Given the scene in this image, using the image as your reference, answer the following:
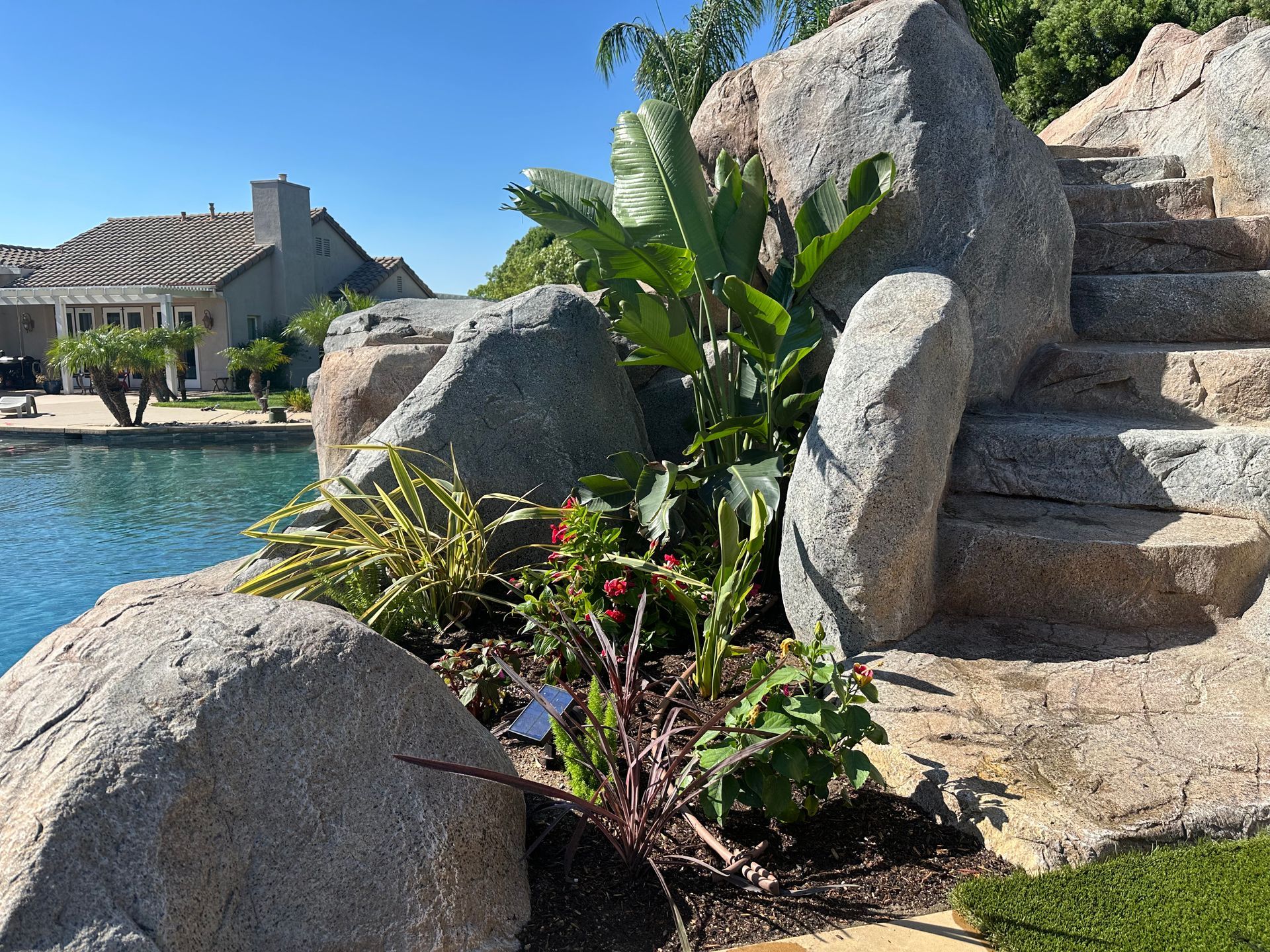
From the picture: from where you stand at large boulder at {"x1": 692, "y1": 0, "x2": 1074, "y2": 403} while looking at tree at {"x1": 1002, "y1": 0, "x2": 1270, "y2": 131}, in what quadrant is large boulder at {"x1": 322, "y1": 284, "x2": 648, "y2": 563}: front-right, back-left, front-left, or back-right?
back-left

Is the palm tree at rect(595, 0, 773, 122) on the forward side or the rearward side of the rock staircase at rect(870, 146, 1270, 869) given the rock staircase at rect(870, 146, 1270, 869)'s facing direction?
on the rearward side

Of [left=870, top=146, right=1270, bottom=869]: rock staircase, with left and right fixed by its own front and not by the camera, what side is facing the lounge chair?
right

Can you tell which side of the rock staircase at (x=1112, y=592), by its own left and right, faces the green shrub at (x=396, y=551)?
right

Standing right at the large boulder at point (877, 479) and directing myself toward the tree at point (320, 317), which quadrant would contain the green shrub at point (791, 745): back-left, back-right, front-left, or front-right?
back-left

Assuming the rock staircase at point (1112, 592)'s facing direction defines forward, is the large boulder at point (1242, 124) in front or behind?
behind

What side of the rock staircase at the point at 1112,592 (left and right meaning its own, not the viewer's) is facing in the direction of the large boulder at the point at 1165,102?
back

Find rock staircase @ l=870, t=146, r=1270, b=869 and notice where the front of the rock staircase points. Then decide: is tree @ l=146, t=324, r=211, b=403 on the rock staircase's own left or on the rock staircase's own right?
on the rock staircase's own right

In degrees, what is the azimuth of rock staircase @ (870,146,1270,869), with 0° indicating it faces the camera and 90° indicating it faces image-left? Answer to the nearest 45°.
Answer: approximately 0°

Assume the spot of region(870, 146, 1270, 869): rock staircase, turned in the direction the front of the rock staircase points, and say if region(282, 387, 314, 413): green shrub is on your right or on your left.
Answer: on your right

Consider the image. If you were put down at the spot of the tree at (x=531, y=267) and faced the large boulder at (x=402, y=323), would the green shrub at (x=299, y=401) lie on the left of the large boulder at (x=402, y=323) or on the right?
right

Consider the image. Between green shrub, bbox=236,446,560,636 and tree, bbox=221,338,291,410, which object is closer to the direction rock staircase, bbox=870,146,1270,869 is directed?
the green shrub

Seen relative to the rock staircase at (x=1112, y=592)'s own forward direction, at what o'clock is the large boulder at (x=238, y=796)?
The large boulder is roughly at 1 o'clock from the rock staircase.
